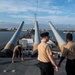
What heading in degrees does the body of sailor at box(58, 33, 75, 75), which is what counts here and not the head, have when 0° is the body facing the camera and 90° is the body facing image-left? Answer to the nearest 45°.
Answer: approximately 135°

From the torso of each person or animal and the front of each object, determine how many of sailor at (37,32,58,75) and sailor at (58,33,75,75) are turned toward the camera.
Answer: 0

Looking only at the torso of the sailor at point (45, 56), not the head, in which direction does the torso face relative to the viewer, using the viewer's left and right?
facing away from the viewer and to the right of the viewer

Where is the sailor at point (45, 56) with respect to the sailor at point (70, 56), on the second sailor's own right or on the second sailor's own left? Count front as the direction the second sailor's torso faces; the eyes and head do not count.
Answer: on the second sailor's own left
